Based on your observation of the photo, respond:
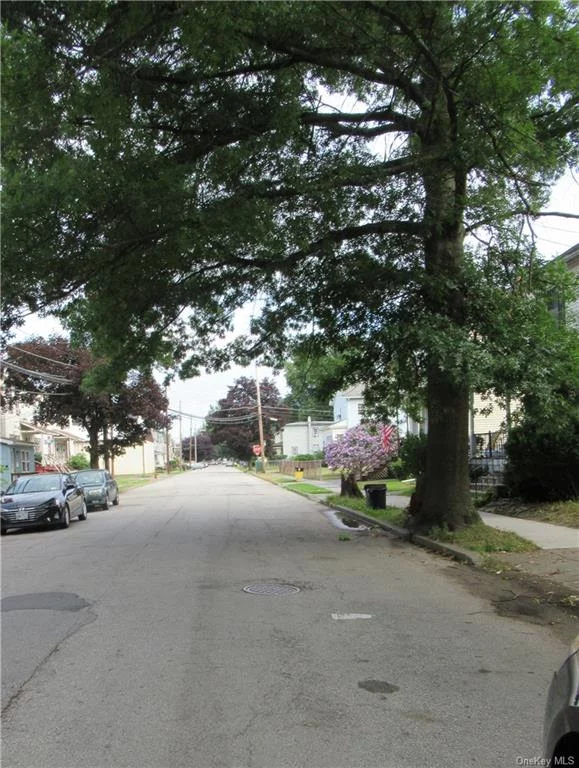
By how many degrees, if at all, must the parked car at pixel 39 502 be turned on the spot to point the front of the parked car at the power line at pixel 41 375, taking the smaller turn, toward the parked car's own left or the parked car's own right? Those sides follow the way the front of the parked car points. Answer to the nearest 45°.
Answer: approximately 135° to the parked car's own right

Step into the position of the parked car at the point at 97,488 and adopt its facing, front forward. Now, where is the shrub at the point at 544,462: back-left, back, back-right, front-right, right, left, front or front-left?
left

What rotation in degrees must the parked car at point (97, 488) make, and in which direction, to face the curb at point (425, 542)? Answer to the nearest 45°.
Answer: approximately 45° to its left

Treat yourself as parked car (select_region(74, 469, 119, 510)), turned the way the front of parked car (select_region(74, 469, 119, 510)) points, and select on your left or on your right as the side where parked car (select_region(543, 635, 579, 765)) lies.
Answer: on your left

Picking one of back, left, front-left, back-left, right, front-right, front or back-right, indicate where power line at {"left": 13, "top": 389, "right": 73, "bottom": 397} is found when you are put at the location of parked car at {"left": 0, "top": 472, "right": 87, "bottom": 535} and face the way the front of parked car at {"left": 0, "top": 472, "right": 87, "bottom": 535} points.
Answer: back-right

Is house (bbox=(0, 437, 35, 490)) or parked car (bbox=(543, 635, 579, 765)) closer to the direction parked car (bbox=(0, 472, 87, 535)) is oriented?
the parked car

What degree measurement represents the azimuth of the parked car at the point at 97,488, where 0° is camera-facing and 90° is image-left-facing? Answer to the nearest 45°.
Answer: approximately 45°

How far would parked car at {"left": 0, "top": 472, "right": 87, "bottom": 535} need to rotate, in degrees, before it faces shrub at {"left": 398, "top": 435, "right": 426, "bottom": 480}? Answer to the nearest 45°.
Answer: approximately 135° to its left

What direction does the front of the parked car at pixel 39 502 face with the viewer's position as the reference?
facing the viewer and to the left of the viewer

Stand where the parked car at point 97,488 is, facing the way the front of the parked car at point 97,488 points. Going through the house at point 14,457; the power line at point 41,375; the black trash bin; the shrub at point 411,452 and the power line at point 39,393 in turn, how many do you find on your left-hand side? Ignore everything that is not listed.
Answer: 2

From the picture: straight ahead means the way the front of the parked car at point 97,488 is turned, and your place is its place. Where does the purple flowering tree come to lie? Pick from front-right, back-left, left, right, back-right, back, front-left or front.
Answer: back-left

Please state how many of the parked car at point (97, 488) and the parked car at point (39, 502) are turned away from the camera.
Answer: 0

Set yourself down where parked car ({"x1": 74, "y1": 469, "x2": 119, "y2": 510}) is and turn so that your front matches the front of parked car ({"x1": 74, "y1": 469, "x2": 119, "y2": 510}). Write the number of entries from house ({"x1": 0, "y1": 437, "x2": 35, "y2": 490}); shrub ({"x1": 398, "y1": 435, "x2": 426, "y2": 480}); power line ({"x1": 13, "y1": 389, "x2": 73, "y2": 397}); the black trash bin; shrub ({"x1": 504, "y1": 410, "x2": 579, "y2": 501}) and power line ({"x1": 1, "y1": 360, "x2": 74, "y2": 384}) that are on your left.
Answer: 3

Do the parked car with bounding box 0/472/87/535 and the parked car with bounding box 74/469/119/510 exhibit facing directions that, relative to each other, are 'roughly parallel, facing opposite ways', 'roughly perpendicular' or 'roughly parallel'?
roughly parallel

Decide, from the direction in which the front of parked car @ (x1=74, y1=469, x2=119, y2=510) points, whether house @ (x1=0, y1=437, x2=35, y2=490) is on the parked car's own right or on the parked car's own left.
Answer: on the parked car's own right

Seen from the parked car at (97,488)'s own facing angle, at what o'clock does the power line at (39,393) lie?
The power line is roughly at 4 o'clock from the parked car.
